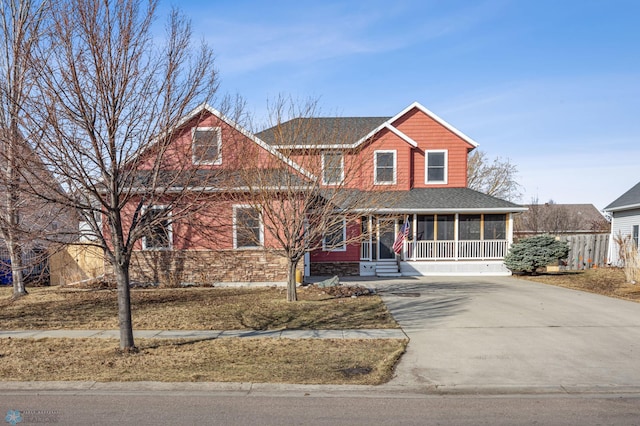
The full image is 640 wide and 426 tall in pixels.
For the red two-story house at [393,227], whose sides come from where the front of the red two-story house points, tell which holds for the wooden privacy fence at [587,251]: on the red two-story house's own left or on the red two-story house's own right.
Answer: on the red two-story house's own left

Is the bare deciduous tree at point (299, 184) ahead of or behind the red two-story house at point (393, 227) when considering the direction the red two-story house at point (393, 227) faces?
ahead

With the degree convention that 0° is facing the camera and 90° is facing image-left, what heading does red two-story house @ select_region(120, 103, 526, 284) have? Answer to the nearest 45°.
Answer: approximately 0°

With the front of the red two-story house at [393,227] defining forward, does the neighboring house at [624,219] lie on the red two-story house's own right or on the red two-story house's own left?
on the red two-story house's own left
